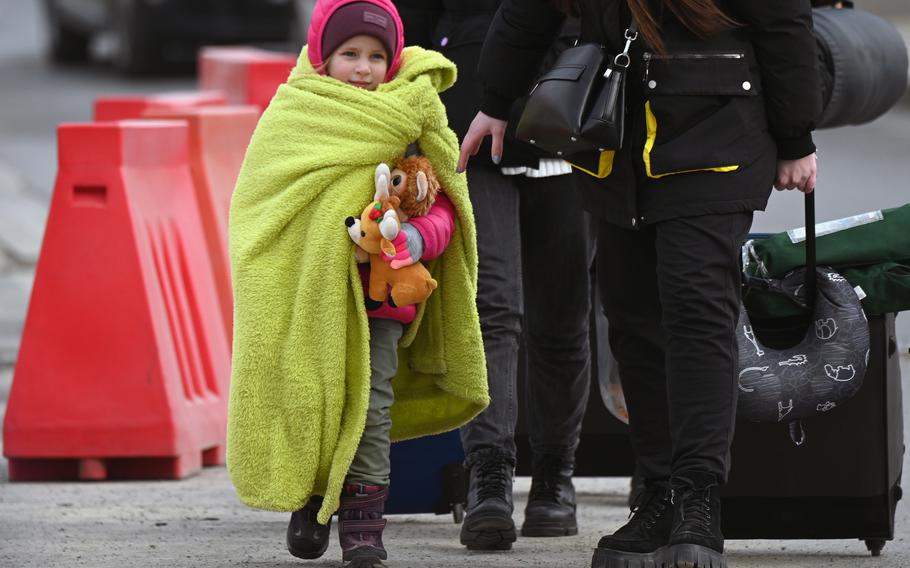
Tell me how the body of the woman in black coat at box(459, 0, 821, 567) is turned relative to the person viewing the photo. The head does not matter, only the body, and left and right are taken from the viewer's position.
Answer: facing the viewer and to the left of the viewer

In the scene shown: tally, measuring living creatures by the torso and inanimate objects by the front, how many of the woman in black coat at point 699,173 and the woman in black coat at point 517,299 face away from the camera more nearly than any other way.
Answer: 0

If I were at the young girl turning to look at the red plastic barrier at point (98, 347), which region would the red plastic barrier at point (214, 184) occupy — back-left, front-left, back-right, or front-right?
front-right

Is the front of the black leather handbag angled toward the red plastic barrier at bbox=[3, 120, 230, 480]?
no

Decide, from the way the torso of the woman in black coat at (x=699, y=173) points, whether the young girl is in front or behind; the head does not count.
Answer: in front

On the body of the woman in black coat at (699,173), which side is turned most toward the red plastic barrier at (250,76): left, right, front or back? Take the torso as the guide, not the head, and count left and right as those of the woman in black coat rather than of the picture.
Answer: right

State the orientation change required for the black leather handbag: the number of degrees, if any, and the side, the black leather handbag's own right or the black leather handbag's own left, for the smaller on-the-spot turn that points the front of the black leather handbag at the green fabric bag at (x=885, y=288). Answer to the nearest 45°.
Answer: approximately 135° to the black leather handbag's own left

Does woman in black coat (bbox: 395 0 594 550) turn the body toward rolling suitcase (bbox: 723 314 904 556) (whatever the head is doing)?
no

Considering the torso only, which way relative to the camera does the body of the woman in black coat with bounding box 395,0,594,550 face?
toward the camera

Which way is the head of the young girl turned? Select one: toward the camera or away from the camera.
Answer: toward the camera

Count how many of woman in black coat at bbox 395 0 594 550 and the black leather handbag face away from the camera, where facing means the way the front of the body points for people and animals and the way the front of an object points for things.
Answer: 0
